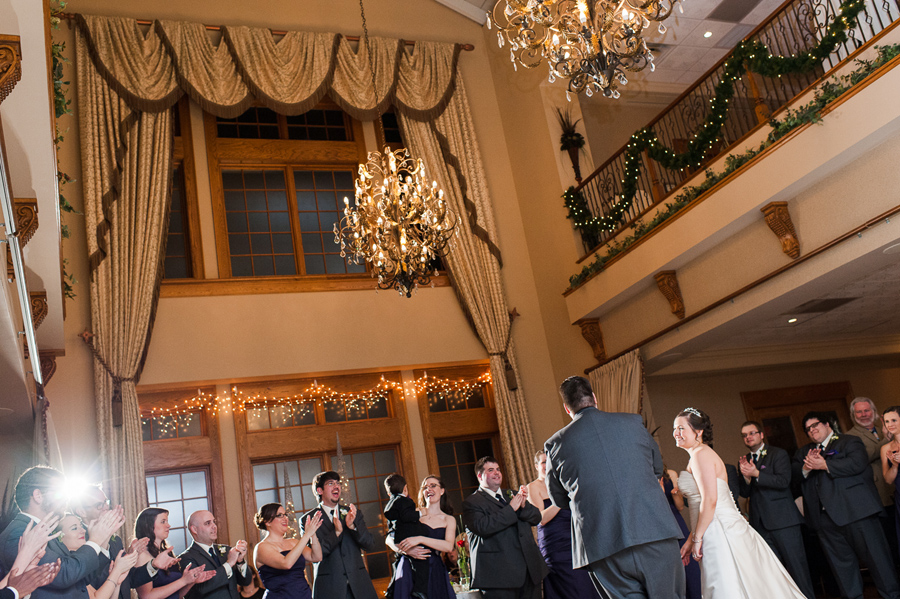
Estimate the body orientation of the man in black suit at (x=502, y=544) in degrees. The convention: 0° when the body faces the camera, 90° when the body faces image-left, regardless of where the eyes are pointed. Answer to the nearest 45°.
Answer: approximately 315°

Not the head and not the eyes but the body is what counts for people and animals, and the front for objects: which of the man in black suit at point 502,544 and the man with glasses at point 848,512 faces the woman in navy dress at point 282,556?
the man with glasses

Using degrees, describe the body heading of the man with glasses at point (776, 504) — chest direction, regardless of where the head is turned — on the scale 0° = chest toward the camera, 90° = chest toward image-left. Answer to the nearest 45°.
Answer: approximately 45°

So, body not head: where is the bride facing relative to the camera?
to the viewer's left

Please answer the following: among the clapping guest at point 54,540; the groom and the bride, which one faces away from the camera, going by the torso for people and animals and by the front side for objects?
the groom

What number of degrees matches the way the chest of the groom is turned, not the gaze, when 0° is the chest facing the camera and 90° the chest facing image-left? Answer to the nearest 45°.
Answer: approximately 180°

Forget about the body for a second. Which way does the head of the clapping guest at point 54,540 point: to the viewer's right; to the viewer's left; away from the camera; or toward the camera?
to the viewer's right

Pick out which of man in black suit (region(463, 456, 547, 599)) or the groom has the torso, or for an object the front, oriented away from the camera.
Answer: the groom

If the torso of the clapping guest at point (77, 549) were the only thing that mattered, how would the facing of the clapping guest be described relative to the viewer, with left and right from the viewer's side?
facing to the right of the viewer

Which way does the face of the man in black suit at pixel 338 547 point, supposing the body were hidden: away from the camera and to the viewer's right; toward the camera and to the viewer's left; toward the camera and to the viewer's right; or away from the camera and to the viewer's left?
toward the camera and to the viewer's right

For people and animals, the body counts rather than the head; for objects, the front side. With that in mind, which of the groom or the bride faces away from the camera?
the groom

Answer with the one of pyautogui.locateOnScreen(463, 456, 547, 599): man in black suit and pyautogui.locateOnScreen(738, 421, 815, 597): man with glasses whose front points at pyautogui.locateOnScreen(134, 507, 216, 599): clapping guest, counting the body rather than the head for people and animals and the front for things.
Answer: the man with glasses

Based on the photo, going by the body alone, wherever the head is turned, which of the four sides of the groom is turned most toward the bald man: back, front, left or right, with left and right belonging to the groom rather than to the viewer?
left

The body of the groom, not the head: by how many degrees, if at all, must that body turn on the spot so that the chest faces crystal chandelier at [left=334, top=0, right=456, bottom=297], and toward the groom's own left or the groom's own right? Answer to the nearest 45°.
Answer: approximately 45° to the groom's own left

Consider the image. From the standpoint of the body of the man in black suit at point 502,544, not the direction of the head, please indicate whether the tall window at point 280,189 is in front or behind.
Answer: behind
